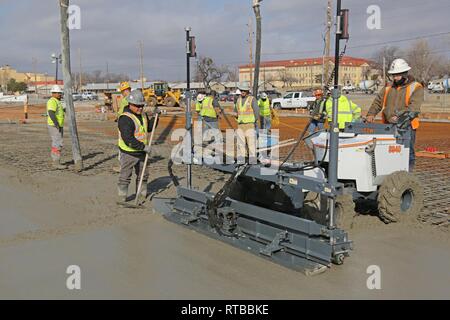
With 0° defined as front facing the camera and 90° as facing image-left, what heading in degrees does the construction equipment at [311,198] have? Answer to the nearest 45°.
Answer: approximately 45°

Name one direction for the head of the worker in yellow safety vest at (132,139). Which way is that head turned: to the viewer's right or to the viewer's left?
to the viewer's right

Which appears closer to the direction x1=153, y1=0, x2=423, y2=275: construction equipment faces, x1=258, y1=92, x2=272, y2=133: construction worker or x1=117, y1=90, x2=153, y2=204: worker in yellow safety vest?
the worker in yellow safety vest

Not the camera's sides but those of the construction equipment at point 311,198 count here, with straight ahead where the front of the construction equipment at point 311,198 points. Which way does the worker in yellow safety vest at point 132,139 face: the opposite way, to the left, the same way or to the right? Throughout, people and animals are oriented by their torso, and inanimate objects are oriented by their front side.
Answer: to the left

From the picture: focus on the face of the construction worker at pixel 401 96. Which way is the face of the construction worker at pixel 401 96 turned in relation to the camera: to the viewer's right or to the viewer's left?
to the viewer's left

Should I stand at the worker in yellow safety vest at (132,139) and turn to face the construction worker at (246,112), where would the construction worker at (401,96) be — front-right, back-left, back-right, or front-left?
front-right

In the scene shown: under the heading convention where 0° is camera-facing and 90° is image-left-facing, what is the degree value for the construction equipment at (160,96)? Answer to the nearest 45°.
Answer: approximately 270°

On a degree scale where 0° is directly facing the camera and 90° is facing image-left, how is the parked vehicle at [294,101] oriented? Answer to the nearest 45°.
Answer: approximately 90°

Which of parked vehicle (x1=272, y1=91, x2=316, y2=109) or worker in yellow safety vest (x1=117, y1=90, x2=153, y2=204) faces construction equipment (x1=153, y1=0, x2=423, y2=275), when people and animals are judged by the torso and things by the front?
the worker in yellow safety vest
